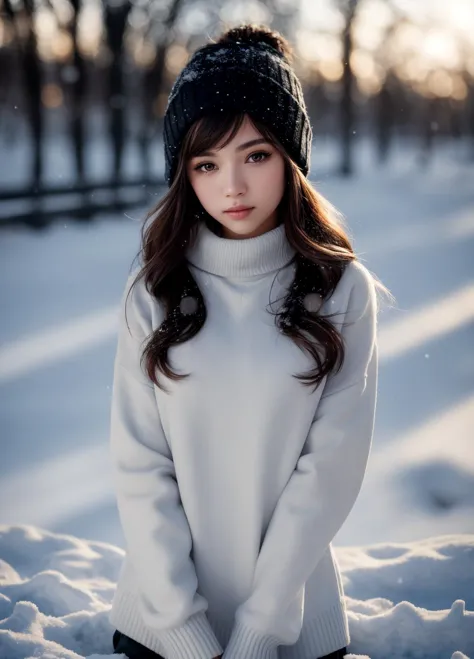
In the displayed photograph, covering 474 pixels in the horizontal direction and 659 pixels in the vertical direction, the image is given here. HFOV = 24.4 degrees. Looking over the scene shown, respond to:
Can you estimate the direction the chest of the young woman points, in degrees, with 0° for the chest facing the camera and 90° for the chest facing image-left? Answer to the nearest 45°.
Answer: approximately 0°
